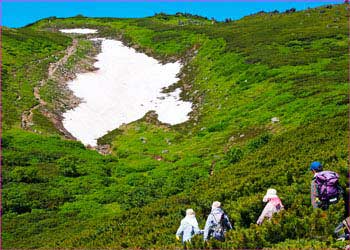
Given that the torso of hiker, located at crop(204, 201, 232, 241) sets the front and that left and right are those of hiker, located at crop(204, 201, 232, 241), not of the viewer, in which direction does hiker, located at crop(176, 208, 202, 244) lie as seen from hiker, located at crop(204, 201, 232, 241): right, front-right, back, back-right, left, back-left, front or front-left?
front-left

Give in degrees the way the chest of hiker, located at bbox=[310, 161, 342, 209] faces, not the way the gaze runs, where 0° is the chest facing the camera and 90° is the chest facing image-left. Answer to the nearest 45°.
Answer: approximately 135°

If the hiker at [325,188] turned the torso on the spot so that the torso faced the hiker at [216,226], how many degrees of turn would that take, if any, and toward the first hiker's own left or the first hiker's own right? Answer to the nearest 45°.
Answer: approximately 45° to the first hiker's own left

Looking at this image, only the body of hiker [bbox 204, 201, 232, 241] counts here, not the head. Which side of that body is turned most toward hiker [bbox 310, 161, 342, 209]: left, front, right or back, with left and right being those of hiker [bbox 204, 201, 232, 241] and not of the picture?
right

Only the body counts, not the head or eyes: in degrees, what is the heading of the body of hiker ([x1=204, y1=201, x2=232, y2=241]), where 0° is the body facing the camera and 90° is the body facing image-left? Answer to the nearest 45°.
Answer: approximately 180°
